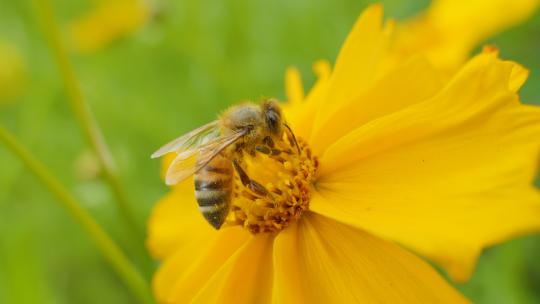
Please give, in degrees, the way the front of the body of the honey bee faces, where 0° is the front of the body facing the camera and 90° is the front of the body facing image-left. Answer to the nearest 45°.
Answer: approximately 270°

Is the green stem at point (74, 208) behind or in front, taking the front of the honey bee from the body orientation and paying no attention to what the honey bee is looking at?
behind

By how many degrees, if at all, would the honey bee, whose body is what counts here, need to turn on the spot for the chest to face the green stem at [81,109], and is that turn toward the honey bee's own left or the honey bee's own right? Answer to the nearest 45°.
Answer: approximately 135° to the honey bee's own left

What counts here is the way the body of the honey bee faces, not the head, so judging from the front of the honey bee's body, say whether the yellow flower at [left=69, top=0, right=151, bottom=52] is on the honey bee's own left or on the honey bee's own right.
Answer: on the honey bee's own left

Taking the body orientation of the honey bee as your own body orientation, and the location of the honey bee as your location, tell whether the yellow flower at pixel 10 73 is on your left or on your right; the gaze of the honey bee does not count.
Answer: on your left
